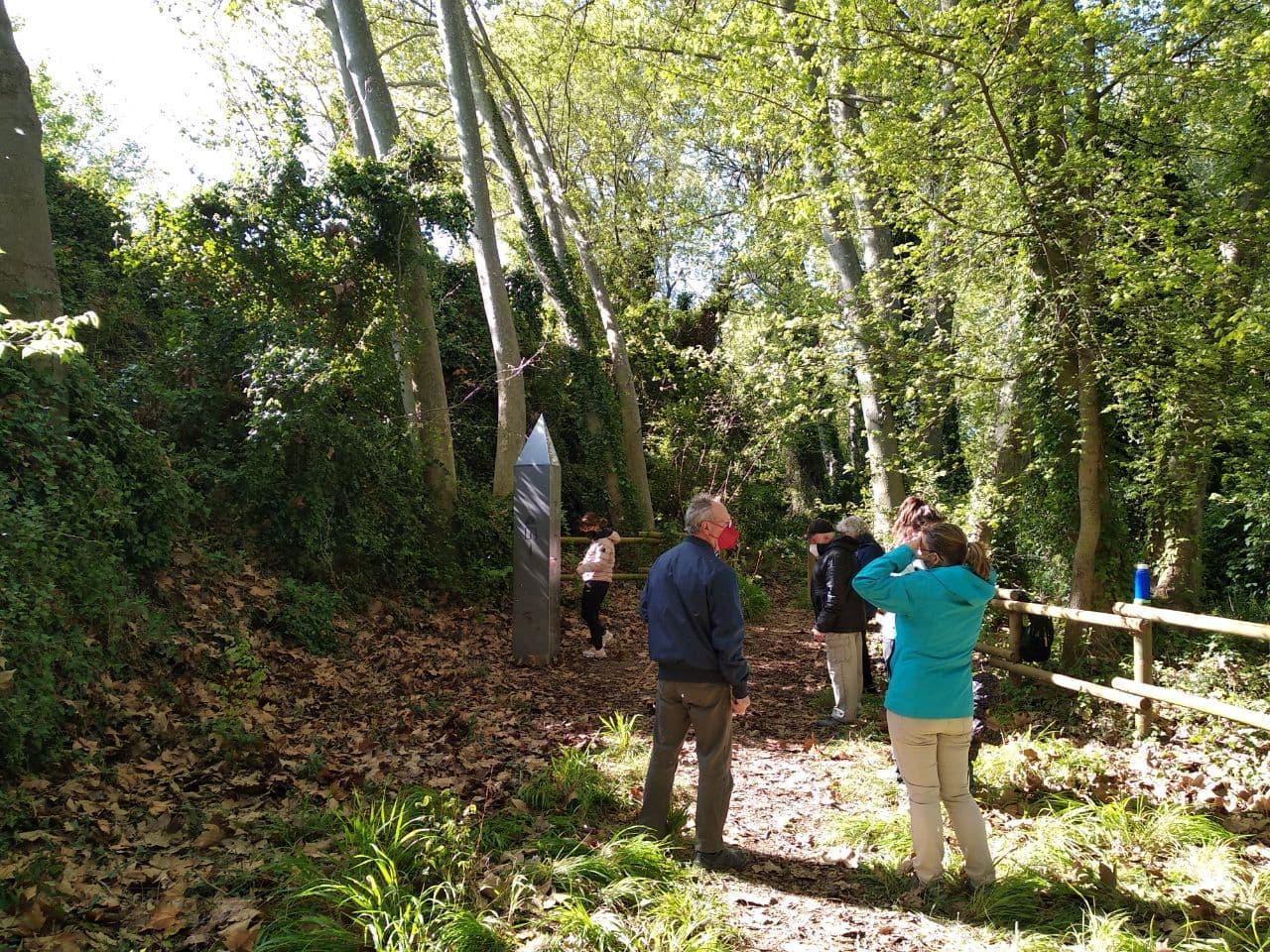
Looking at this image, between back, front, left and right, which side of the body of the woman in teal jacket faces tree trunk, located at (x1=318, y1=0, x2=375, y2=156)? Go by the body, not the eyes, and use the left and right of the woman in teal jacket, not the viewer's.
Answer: front

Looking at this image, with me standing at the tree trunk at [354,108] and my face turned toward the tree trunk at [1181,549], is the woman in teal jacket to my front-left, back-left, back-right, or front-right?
front-right

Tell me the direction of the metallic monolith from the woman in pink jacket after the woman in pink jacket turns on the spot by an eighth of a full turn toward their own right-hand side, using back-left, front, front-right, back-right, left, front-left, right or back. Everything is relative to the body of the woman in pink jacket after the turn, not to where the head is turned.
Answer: left

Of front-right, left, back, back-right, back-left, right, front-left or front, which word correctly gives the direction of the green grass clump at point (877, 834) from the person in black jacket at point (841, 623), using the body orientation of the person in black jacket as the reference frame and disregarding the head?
left

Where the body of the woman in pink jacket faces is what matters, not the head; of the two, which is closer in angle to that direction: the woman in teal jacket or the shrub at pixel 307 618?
the shrub

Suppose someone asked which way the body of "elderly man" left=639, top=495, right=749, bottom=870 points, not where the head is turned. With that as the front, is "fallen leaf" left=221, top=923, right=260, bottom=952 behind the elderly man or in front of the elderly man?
behind

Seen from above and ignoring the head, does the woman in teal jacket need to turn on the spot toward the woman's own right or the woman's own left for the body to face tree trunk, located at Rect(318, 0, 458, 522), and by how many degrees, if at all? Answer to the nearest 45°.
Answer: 0° — they already face it

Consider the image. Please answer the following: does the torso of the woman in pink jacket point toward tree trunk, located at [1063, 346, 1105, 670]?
no

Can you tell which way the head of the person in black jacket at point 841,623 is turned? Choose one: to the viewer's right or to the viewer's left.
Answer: to the viewer's left

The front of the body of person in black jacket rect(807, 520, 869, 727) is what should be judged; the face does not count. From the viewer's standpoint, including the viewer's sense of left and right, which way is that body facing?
facing to the left of the viewer

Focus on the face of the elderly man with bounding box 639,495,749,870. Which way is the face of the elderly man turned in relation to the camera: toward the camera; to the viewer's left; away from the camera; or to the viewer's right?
to the viewer's right

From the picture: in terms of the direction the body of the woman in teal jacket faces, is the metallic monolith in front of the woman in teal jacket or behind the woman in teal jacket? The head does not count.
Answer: in front

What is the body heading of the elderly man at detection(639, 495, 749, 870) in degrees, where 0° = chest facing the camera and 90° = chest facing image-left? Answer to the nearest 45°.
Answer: approximately 225°
